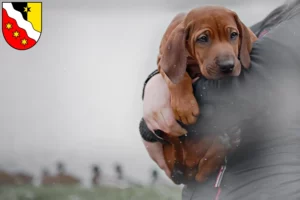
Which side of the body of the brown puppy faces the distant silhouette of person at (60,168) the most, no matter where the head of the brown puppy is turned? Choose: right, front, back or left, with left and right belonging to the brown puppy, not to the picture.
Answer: back

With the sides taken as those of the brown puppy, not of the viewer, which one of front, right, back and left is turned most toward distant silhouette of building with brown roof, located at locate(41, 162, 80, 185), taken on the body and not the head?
back

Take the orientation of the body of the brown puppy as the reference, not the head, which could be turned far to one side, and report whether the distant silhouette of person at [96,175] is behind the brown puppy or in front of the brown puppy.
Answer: behind

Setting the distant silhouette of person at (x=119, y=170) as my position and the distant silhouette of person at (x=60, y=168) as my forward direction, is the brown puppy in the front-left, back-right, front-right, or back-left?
back-left

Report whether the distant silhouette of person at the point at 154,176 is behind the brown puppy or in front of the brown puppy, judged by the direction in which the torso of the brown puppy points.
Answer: behind

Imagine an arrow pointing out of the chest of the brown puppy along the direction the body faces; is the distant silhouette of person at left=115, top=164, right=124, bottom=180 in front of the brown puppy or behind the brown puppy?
behind

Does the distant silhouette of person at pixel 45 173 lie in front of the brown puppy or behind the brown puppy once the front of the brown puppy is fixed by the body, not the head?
behind
